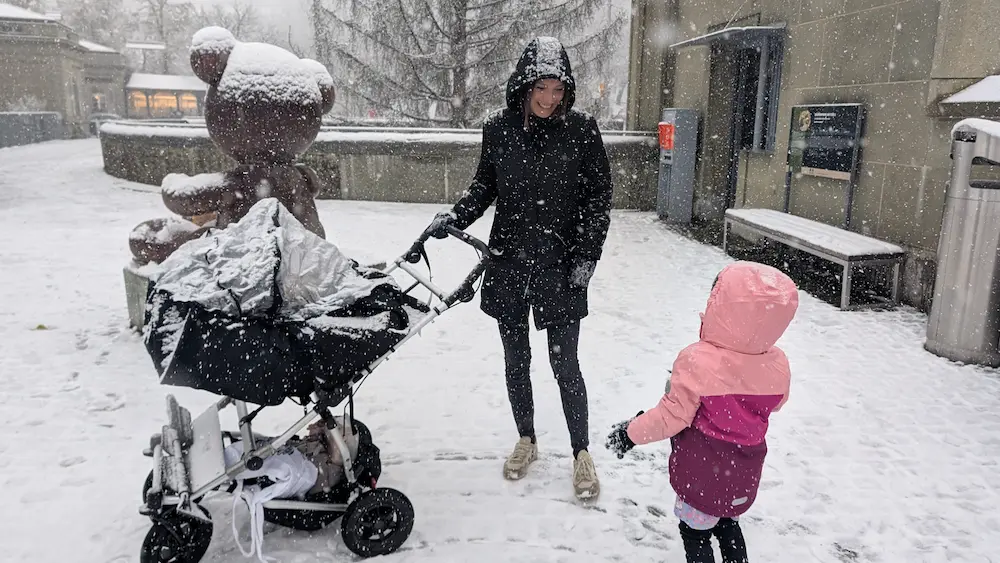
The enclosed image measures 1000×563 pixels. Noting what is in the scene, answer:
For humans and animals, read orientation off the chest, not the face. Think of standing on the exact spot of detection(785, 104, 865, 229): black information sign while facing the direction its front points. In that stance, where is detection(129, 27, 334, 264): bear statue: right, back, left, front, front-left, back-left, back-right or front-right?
front

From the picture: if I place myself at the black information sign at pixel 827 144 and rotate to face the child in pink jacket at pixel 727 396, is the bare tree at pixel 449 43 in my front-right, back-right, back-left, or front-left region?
back-right

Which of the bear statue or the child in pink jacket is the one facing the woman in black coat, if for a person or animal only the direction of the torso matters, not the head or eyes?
the child in pink jacket

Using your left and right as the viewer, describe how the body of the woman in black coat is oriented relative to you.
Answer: facing the viewer

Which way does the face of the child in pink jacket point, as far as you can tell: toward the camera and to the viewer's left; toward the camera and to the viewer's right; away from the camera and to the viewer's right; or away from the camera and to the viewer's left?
away from the camera and to the viewer's left

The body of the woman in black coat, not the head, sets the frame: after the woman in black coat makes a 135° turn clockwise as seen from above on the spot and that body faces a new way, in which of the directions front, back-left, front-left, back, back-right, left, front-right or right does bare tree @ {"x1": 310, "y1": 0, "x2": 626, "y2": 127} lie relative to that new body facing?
front-right

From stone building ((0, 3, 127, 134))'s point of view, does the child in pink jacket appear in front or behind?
in front

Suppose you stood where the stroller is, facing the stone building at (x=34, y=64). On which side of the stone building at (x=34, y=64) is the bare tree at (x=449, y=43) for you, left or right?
right

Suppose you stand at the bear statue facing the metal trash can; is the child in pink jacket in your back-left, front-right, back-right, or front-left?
front-right

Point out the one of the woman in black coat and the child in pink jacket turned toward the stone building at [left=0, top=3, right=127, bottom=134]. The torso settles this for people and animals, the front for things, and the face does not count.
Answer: the child in pink jacket

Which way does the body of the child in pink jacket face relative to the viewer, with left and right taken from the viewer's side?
facing away from the viewer and to the left of the viewer

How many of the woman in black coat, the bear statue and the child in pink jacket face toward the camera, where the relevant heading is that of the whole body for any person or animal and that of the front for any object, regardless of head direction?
1

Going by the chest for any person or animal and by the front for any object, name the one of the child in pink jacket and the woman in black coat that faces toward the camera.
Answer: the woman in black coat

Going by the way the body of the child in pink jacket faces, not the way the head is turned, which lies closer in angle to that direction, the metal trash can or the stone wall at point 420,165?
the stone wall

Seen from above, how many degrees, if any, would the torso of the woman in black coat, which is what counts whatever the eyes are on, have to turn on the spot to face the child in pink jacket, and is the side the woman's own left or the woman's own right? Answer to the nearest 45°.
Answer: approximately 45° to the woman's own left
